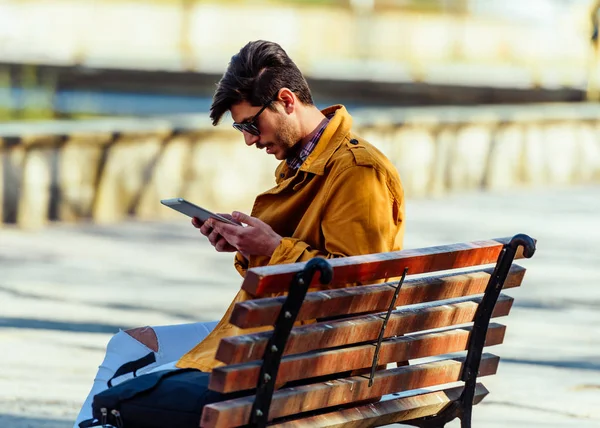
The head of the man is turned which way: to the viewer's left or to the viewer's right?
to the viewer's left

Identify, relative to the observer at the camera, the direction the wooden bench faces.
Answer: facing away from the viewer and to the left of the viewer

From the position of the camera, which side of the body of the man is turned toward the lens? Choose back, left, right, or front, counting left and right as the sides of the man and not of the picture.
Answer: left
